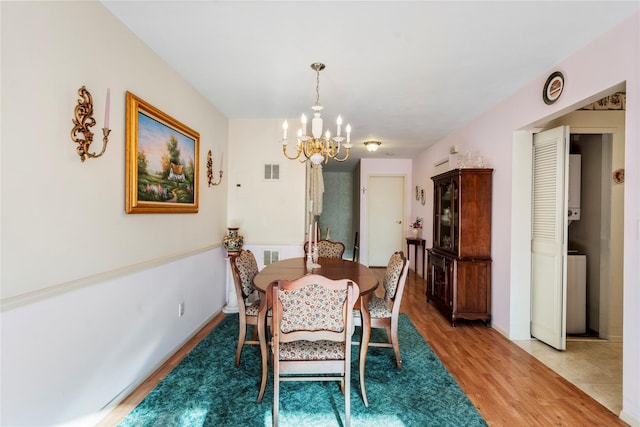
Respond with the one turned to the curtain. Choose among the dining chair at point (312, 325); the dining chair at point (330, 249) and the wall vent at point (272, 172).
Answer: the dining chair at point (312, 325)

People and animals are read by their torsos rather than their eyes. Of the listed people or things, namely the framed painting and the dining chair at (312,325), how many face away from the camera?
1

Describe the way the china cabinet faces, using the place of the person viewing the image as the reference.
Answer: facing to the left of the viewer

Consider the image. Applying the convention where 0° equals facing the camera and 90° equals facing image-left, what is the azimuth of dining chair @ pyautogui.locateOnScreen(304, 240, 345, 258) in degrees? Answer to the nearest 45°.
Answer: approximately 0°

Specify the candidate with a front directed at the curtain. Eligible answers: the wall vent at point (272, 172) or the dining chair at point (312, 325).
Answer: the dining chair

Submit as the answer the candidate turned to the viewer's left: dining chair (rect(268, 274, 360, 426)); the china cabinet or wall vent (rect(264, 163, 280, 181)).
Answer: the china cabinet

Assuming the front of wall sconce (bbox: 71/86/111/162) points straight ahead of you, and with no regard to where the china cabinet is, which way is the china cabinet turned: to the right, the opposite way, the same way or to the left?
the opposite way

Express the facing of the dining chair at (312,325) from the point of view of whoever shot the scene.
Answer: facing away from the viewer

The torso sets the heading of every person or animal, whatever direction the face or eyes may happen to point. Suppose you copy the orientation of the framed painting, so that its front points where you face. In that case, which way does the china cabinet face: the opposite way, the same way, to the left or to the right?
the opposite way

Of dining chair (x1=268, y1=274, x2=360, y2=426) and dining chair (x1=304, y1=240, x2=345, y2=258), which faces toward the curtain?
dining chair (x1=268, y1=274, x2=360, y2=426)

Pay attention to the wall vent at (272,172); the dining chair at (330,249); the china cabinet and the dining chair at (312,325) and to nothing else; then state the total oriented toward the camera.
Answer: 2
